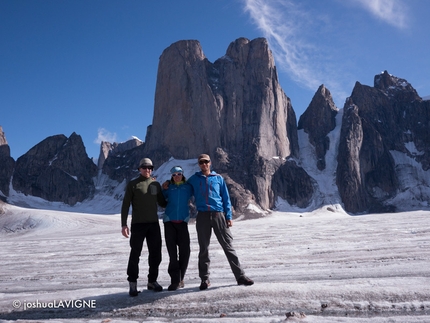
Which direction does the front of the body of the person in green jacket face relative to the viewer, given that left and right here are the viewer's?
facing the viewer

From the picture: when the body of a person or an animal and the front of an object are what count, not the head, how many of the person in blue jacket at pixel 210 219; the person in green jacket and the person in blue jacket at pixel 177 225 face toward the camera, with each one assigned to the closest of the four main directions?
3

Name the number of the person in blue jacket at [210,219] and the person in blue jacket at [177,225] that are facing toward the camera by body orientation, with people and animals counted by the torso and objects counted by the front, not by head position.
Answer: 2

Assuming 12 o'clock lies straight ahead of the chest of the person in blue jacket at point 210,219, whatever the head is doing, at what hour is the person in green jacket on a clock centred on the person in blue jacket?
The person in green jacket is roughly at 3 o'clock from the person in blue jacket.

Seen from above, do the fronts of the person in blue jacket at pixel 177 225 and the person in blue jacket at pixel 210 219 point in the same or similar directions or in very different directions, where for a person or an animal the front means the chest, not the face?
same or similar directions

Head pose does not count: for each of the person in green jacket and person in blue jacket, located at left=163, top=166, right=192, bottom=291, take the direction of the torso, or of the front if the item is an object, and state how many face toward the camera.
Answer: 2

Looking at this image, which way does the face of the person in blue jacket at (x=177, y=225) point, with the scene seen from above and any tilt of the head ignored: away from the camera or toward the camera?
toward the camera

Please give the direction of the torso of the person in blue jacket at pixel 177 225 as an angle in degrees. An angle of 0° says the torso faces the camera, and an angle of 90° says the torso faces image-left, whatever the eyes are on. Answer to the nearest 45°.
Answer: approximately 0°

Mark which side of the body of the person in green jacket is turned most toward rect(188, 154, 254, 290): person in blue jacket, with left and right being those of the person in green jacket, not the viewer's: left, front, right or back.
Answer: left

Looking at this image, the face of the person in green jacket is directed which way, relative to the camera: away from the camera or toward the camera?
toward the camera
